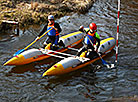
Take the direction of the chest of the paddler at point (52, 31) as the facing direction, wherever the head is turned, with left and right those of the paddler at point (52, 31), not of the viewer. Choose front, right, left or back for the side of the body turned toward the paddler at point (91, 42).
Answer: left

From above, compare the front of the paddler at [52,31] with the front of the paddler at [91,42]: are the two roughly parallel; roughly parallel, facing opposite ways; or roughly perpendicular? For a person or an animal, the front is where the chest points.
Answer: roughly parallel

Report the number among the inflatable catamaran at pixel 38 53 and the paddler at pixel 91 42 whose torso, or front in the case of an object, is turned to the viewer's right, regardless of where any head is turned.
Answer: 0

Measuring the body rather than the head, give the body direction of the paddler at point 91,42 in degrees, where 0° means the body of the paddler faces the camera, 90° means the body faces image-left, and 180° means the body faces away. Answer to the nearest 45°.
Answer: approximately 45°

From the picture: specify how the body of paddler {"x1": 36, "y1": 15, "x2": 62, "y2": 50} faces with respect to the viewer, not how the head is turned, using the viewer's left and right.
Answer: facing the viewer and to the left of the viewer
